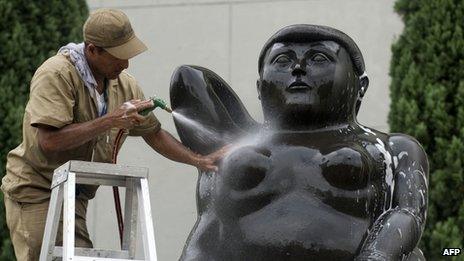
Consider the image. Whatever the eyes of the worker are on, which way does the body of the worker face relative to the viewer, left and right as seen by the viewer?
facing the viewer and to the right of the viewer

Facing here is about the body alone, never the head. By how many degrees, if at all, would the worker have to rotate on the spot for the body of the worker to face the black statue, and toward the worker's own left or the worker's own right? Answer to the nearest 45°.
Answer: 0° — they already face it
